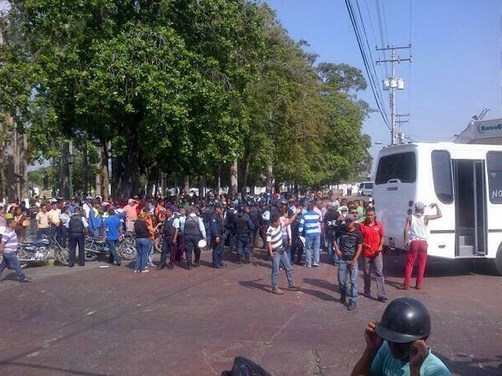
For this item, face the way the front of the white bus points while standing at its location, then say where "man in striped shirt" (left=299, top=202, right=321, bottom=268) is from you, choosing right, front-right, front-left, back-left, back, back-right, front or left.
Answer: back-left

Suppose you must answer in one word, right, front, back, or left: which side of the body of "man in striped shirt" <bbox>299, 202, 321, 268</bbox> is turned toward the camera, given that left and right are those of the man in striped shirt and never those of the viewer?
back

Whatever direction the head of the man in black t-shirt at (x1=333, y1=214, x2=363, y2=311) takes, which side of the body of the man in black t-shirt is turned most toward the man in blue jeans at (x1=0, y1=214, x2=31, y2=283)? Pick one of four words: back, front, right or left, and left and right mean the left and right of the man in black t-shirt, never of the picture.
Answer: right

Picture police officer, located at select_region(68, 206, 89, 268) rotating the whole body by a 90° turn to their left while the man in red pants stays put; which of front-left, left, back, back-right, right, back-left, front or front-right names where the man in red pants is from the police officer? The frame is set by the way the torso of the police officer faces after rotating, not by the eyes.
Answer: back-left

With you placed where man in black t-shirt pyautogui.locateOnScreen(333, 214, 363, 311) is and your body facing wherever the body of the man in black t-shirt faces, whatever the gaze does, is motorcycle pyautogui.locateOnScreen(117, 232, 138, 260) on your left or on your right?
on your right

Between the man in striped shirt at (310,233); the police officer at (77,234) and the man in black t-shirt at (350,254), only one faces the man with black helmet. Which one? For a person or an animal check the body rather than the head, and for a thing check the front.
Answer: the man in black t-shirt

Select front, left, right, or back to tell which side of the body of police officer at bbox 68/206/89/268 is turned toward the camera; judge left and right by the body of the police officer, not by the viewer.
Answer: back

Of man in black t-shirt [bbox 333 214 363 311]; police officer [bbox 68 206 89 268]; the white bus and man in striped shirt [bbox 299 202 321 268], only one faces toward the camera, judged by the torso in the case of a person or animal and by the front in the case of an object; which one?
the man in black t-shirt
